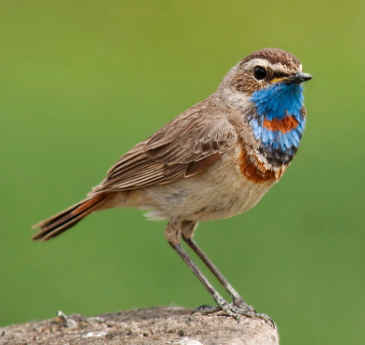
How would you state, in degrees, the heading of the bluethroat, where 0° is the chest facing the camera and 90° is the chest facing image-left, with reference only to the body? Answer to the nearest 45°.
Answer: approximately 270°
